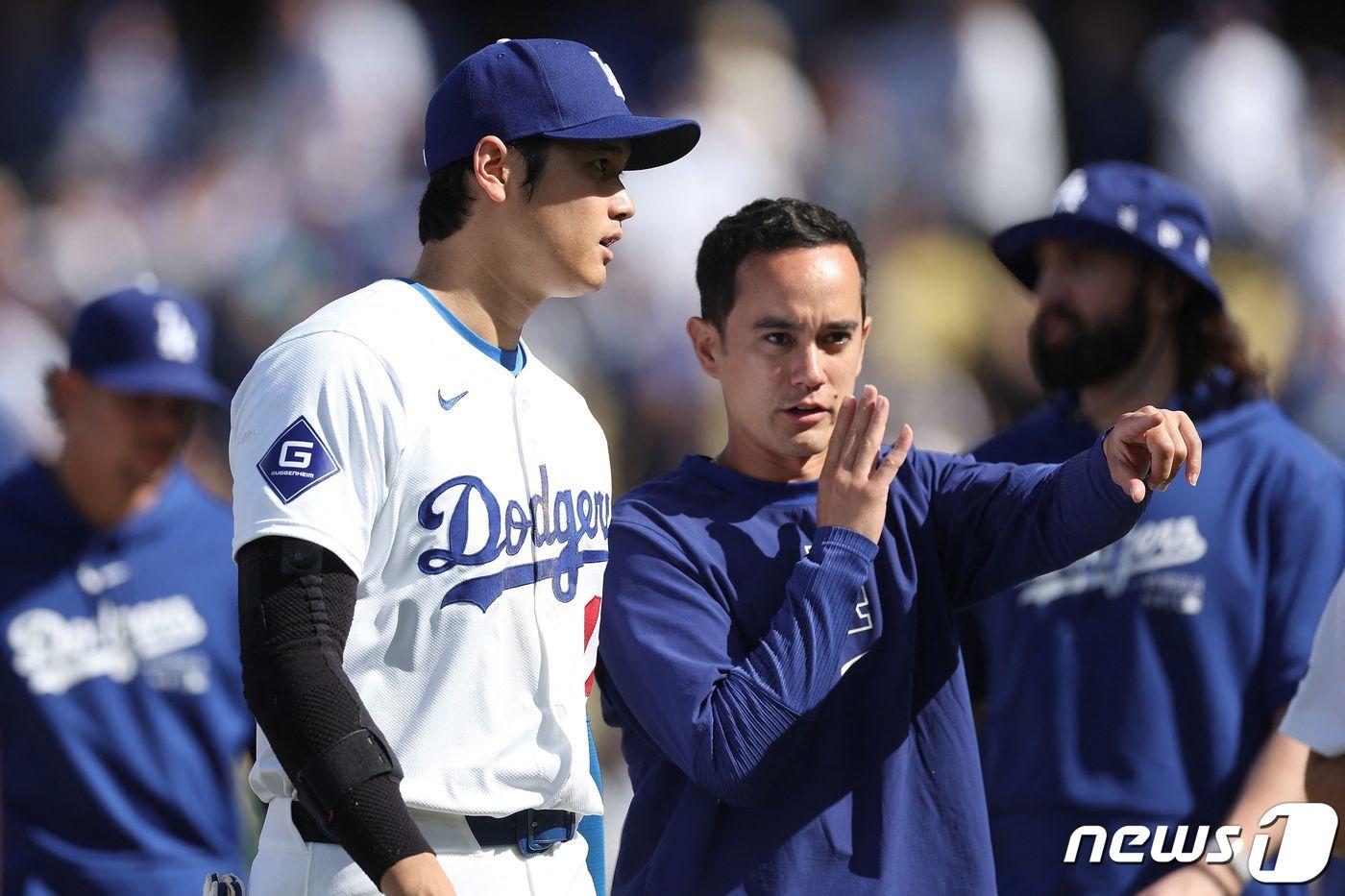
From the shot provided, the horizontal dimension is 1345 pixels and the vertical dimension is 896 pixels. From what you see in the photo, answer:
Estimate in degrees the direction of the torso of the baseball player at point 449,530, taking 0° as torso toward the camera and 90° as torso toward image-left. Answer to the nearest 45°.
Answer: approximately 315°

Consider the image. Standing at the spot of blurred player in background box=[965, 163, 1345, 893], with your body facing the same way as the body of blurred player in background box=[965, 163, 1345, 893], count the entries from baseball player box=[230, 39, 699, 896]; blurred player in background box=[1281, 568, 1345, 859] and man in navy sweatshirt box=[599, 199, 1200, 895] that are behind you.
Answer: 0

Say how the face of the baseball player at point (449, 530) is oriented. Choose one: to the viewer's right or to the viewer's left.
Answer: to the viewer's right

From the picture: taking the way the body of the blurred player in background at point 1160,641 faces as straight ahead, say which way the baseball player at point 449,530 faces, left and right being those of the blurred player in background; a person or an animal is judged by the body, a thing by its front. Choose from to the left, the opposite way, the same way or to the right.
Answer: to the left

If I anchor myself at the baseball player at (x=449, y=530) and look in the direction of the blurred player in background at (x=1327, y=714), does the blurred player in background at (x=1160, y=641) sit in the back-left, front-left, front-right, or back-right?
front-left

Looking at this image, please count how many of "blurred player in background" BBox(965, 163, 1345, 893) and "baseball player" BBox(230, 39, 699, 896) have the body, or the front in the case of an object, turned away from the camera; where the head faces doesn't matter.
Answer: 0

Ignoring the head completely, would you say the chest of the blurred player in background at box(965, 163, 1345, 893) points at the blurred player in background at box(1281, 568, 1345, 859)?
no

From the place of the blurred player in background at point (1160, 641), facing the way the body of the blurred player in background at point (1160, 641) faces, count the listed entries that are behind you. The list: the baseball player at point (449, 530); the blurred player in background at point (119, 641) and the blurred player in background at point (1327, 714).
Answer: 0

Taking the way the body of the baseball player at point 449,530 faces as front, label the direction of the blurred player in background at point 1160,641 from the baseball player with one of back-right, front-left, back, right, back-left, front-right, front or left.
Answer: left

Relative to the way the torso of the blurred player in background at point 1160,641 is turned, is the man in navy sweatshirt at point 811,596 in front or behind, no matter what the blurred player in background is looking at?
in front

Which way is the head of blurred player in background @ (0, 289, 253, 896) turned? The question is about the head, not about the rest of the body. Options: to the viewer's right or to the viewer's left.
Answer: to the viewer's right

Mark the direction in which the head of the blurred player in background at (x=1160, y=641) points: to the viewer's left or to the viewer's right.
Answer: to the viewer's left

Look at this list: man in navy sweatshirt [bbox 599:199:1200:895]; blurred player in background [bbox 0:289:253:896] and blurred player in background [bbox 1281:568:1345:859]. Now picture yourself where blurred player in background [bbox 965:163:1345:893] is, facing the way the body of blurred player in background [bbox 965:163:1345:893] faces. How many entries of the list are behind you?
0

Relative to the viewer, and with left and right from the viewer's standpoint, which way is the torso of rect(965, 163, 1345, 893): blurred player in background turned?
facing the viewer and to the left of the viewer
